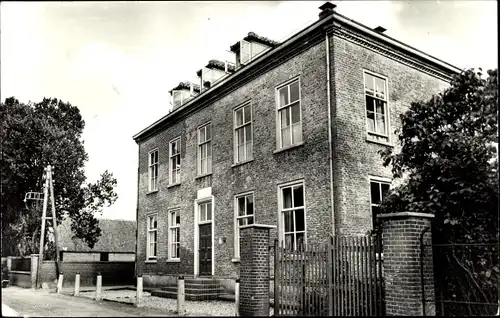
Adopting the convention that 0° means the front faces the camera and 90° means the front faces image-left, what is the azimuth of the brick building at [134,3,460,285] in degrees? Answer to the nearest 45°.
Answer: approximately 45°

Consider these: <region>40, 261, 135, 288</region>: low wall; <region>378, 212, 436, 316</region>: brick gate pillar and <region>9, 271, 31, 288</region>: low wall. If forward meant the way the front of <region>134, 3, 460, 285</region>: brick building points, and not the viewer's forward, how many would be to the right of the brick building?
2

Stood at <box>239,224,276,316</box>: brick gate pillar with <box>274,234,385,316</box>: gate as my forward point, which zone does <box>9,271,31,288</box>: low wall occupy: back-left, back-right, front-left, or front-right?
back-left

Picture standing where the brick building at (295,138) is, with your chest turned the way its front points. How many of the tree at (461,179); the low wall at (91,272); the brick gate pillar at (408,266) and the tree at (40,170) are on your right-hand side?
2

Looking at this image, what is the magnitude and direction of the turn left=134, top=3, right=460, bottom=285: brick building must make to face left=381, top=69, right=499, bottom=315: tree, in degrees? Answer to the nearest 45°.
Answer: approximately 90° to its left

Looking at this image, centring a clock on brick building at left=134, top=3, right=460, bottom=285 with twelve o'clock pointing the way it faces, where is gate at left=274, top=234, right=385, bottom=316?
The gate is roughly at 10 o'clock from the brick building.

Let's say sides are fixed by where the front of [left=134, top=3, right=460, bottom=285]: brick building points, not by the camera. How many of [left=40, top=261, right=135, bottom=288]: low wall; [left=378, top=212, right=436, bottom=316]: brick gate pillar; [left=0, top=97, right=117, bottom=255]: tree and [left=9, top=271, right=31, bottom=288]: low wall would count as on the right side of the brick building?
3

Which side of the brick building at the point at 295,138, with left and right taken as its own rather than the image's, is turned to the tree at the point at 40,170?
right

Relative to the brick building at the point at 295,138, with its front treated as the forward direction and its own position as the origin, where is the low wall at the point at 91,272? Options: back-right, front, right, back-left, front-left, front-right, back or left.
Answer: right

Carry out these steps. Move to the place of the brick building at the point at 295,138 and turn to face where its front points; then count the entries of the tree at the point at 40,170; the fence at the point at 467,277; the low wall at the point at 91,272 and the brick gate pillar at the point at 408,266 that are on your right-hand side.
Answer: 2

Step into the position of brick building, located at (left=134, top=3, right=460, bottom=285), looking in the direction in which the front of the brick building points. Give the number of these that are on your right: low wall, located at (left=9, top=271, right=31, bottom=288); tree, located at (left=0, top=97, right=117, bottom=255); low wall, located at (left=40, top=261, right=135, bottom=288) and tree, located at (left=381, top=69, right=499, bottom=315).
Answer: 3

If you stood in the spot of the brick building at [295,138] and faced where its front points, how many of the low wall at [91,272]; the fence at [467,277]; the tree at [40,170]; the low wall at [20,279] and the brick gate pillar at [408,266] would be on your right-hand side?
3

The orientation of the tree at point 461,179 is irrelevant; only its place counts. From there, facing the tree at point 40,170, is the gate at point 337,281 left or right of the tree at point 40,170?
left

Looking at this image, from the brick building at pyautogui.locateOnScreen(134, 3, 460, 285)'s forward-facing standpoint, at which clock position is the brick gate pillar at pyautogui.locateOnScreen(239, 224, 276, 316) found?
The brick gate pillar is roughly at 11 o'clock from the brick building.

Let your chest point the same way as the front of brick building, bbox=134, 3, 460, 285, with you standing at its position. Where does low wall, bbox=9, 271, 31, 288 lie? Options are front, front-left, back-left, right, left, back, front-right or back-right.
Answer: right
